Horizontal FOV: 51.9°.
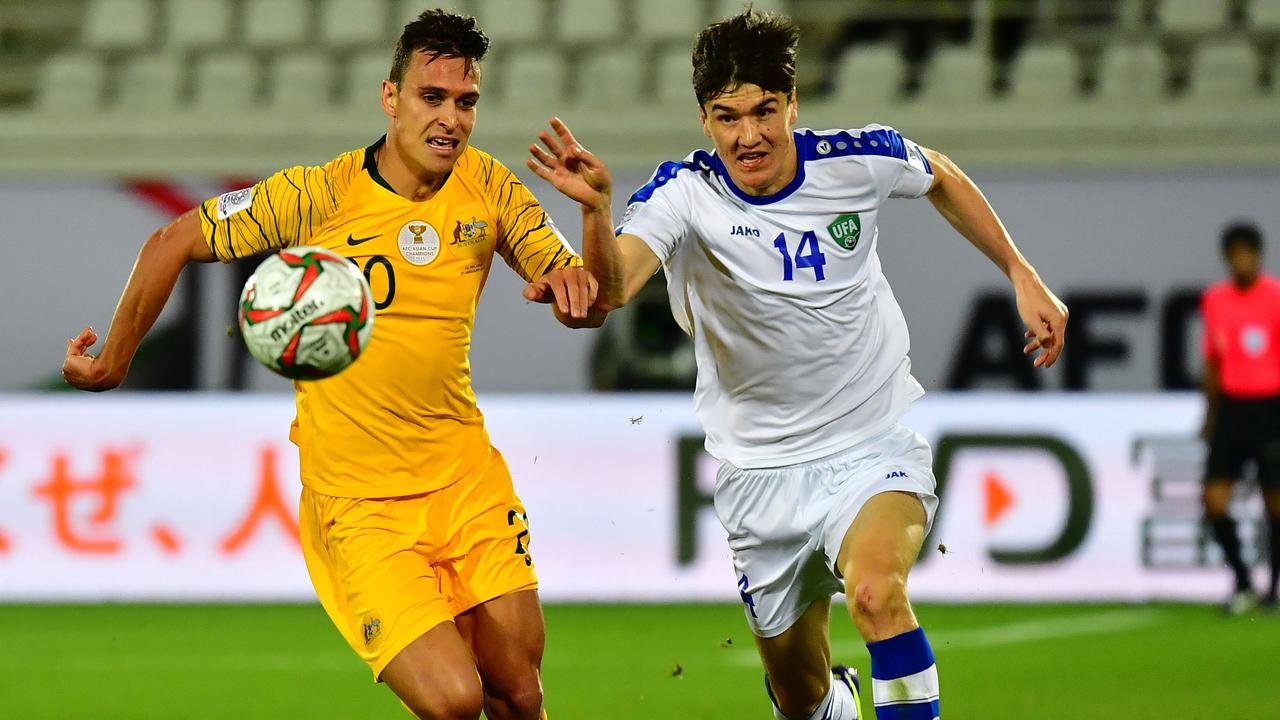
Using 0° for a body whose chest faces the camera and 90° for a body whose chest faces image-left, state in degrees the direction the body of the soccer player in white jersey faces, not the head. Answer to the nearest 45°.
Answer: approximately 0°

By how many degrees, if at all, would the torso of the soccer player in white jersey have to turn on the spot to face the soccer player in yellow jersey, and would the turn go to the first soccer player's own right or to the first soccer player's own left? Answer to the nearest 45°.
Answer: approximately 90° to the first soccer player's own right

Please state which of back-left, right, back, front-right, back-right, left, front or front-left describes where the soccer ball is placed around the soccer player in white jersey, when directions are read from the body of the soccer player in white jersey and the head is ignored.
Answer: front-right
